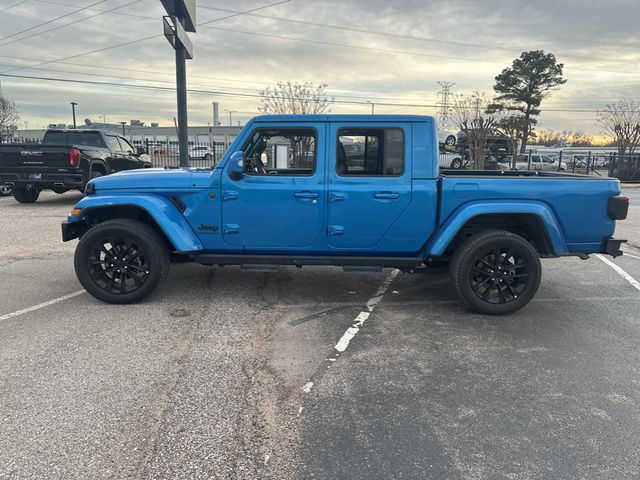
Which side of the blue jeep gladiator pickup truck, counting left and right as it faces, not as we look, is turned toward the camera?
left

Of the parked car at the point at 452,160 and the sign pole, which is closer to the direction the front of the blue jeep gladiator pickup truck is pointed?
the sign pole

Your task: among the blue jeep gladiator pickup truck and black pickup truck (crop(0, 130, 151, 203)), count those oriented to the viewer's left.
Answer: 1

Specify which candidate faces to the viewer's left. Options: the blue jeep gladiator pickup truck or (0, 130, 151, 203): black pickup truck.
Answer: the blue jeep gladiator pickup truck

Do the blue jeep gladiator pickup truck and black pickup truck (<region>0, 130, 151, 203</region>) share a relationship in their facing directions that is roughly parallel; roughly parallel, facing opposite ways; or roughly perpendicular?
roughly perpendicular

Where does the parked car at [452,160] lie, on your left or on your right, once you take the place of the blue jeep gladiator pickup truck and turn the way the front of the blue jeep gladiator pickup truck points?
on your right

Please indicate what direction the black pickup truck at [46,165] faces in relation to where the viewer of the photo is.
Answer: facing away from the viewer and to the right of the viewer

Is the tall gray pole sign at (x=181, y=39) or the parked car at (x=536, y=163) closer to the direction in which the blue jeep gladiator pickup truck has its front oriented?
the tall gray pole sign

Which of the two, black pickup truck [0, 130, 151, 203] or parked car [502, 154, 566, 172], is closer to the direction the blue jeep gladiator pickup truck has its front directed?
the black pickup truck

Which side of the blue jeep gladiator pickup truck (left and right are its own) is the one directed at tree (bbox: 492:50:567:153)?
right

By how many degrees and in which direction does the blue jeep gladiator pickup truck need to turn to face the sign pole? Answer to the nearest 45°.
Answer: approximately 45° to its right

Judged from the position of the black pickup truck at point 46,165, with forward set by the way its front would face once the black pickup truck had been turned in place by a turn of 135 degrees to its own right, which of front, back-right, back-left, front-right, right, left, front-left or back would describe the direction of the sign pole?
front-left

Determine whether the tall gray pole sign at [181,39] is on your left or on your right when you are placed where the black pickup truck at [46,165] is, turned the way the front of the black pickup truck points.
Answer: on your right
